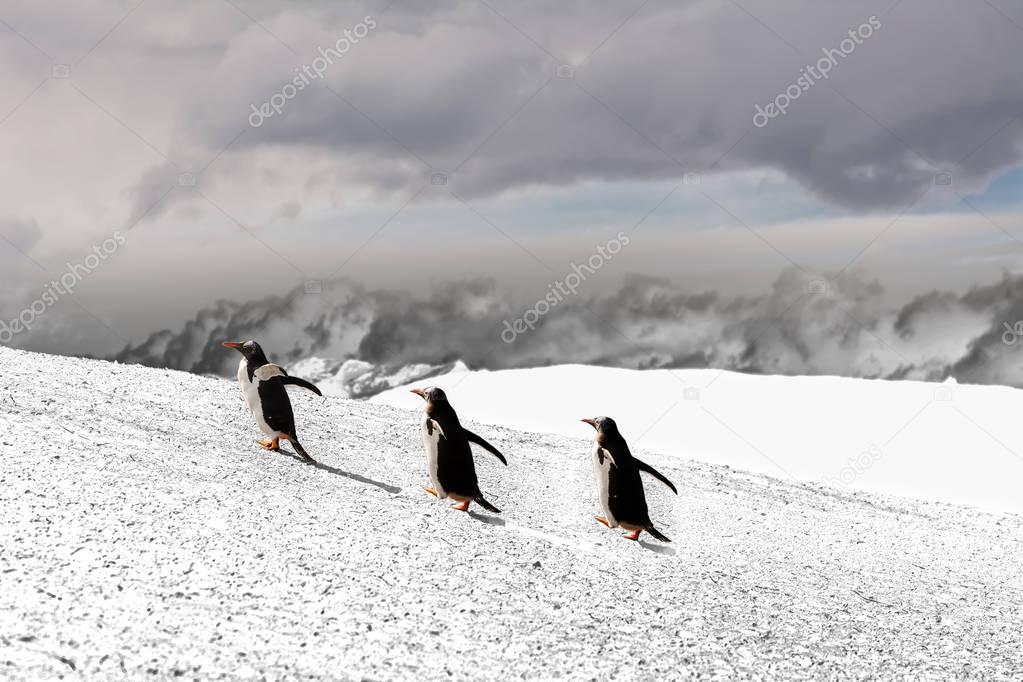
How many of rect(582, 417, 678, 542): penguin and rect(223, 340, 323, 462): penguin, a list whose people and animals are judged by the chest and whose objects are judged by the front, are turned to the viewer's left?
2

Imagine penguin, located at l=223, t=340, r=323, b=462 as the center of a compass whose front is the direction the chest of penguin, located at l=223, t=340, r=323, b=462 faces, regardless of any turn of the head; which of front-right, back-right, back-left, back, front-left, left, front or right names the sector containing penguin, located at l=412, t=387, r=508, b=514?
back-left

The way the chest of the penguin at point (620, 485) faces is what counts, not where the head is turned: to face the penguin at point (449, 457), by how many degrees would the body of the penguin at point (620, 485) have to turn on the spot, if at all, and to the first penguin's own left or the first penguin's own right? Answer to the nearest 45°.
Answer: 0° — it already faces it

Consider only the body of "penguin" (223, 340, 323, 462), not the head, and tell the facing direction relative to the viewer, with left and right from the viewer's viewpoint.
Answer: facing to the left of the viewer

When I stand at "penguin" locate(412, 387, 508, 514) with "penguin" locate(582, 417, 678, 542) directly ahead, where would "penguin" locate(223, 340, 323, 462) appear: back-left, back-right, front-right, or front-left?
back-left

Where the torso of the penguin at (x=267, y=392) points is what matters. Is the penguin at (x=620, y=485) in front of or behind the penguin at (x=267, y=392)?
behind

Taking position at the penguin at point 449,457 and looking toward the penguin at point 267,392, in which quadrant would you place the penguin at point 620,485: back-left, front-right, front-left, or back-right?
back-right

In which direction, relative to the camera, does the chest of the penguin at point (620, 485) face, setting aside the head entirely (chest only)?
to the viewer's left
